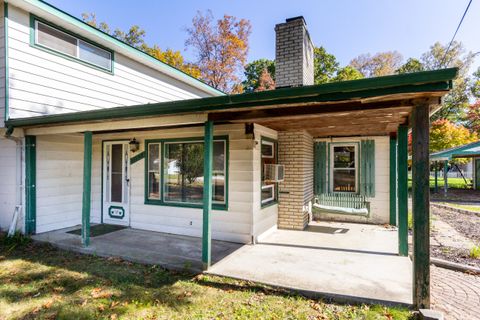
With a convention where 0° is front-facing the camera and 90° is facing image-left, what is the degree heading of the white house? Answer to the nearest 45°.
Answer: approximately 0°

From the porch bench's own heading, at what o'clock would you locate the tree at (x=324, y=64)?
The tree is roughly at 6 o'clock from the porch bench.

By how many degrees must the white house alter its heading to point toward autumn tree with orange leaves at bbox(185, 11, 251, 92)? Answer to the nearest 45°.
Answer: approximately 180°

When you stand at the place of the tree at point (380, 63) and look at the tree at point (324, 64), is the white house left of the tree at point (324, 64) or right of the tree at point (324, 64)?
left

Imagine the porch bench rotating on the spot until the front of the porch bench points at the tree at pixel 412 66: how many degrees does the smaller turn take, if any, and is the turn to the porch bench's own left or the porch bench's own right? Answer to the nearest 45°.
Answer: approximately 180°

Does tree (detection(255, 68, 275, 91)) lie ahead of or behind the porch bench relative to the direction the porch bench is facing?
behind

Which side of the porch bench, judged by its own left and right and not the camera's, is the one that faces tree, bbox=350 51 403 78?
back

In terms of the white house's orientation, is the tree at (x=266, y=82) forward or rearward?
rearward
